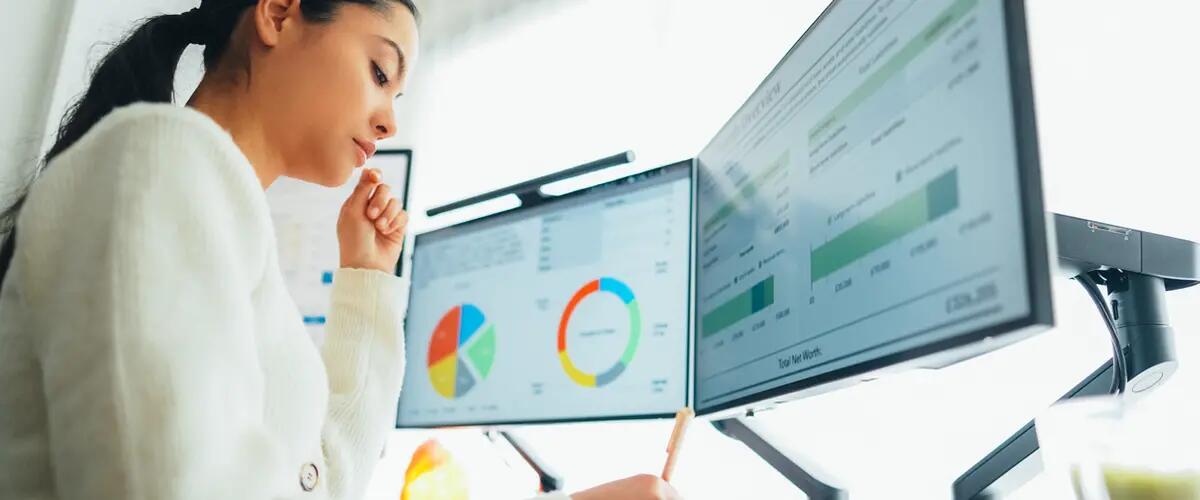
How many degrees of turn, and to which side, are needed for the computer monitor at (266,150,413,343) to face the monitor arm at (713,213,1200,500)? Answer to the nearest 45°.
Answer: approximately 45° to its left

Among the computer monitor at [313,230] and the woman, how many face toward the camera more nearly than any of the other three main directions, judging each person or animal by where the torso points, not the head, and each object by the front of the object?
1

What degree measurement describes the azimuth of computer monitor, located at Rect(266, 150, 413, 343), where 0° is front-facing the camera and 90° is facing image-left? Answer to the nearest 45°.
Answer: approximately 0°

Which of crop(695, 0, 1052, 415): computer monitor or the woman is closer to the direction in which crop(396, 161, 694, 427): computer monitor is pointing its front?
the woman

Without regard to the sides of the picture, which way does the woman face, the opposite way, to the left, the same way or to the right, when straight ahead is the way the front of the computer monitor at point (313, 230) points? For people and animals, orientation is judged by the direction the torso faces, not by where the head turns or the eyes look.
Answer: to the left

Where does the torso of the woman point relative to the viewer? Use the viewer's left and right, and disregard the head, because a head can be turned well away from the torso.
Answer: facing to the right of the viewer

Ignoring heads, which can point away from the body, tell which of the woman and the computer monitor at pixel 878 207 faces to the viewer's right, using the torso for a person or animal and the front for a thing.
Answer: the woman

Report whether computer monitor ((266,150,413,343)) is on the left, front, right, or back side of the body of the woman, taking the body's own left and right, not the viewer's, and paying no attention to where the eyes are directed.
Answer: left
